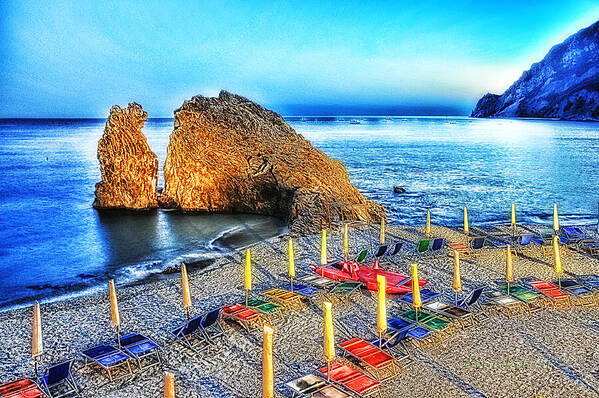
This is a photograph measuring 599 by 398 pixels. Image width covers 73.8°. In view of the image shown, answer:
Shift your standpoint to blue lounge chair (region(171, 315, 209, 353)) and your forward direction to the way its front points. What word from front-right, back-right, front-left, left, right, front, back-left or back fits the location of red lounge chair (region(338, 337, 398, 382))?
back

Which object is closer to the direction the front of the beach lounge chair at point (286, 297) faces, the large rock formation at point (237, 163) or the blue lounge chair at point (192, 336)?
the large rock formation

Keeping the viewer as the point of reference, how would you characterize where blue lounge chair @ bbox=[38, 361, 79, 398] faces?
facing away from the viewer and to the left of the viewer

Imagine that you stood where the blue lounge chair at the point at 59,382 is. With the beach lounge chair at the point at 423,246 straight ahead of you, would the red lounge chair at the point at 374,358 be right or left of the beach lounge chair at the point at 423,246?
right

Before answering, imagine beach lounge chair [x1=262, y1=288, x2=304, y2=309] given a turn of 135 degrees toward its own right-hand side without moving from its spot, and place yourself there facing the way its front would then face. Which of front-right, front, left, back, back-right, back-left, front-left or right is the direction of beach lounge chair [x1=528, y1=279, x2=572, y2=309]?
front

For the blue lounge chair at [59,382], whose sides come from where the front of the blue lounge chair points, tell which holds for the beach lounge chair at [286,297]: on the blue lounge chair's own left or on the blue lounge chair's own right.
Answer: on the blue lounge chair's own right

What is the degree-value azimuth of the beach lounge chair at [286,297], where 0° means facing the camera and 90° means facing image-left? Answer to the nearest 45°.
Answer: approximately 135°

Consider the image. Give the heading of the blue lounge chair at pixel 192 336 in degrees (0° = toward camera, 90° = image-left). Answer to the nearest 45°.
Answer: approximately 135°
